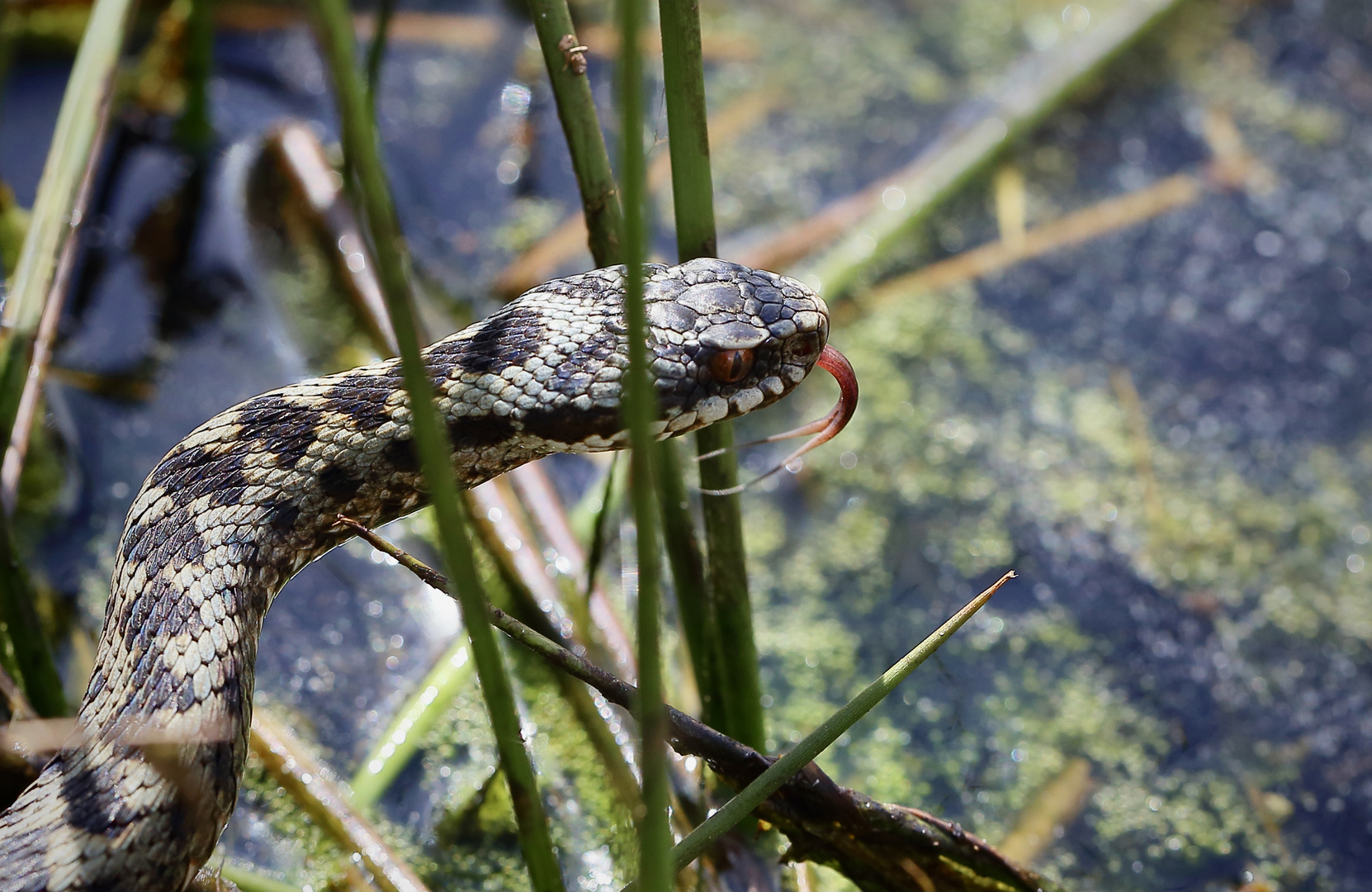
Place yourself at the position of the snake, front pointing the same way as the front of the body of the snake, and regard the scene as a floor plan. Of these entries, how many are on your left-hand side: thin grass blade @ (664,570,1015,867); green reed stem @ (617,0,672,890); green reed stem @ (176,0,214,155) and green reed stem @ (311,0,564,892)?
1

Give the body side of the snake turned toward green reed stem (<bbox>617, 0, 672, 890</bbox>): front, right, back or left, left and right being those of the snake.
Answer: front

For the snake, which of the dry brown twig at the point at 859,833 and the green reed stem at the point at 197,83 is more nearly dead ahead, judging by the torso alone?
the dry brown twig

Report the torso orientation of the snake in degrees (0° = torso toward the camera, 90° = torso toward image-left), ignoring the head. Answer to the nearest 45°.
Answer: approximately 270°

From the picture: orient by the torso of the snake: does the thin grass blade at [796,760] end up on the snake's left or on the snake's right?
on the snake's right

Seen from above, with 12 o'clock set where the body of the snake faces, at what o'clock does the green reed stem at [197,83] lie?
The green reed stem is roughly at 9 o'clock from the snake.

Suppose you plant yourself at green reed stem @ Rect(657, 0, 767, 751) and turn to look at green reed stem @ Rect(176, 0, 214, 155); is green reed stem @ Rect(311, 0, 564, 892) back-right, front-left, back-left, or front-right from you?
back-left

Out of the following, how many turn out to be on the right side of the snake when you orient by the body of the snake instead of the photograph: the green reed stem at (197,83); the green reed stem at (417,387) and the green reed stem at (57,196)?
1
